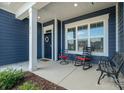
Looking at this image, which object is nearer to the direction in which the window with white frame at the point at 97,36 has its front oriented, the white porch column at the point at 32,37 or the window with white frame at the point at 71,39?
the white porch column

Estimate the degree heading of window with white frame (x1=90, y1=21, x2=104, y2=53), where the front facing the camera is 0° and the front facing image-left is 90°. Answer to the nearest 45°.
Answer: approximately 45°

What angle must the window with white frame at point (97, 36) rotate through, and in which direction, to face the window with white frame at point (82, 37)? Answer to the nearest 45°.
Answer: approximately 90° to its right

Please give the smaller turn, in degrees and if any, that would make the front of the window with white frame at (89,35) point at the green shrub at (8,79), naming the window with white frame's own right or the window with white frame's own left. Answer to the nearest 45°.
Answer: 0° — it already faces it

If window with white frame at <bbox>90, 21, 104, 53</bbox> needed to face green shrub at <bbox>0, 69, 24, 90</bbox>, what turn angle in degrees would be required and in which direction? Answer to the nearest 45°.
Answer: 0° — it already faces it

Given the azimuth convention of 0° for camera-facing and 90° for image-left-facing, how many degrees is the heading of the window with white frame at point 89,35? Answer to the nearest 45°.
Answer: approximately 45°
